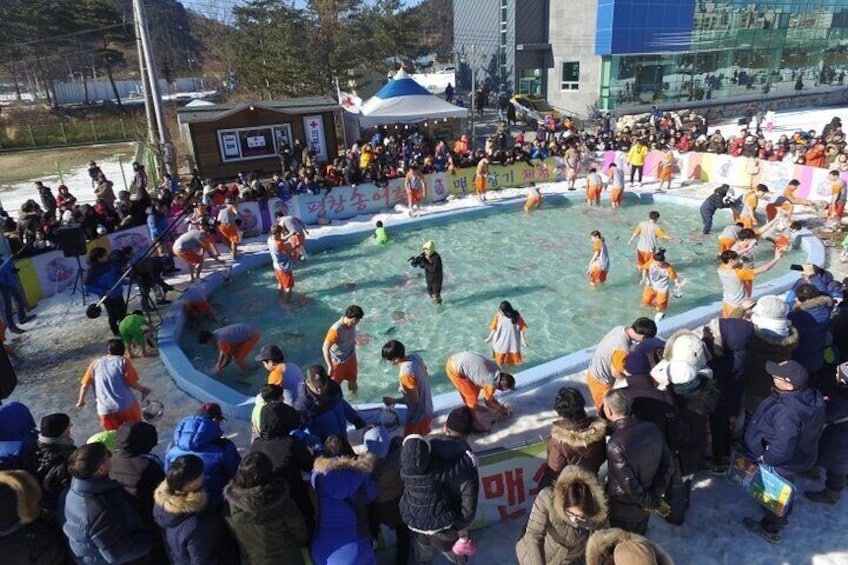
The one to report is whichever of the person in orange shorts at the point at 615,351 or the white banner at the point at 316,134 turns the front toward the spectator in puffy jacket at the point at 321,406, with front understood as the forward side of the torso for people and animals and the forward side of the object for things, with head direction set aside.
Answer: the white banner

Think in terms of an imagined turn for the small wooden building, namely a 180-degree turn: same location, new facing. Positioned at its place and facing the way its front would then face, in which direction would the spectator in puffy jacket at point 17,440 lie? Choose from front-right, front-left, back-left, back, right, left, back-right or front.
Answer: back

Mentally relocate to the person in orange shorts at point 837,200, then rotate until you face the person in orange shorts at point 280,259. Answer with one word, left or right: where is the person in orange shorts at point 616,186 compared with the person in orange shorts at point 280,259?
right

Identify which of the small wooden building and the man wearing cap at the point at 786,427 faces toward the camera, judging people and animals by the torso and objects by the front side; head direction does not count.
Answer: the small wooden building

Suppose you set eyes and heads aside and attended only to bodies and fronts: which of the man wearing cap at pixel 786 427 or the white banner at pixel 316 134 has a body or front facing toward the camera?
the white banner

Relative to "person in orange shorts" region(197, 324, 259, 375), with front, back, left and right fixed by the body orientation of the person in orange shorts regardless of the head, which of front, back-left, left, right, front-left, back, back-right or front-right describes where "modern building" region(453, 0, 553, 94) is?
back-right

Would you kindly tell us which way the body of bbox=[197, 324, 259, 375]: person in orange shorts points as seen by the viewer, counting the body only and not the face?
to the viewer's left

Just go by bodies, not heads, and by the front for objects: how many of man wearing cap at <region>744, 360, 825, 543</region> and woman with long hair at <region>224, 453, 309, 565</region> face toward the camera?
0

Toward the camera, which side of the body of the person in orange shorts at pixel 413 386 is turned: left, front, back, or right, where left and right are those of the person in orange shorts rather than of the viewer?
left

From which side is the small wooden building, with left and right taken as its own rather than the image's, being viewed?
front

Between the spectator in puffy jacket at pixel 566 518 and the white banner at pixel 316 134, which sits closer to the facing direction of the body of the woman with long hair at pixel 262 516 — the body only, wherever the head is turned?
the white banner

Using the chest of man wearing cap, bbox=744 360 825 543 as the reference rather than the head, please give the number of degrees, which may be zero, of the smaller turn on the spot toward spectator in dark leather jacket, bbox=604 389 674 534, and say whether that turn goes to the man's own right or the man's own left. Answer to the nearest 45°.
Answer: approximately 45° to the man's own left

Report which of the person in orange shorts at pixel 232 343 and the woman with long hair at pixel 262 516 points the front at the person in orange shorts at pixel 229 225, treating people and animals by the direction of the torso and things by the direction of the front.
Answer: the woman with long hair

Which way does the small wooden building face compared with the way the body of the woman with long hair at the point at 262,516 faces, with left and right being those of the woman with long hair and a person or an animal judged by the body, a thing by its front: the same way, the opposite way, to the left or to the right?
the opposite way

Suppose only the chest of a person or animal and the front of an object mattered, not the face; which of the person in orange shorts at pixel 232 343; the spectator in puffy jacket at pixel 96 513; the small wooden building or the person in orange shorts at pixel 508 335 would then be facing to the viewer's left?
the person in orange shorts at pixel 232 343

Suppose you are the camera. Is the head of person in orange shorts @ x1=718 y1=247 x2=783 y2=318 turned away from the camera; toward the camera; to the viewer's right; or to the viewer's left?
to the viewer's right
